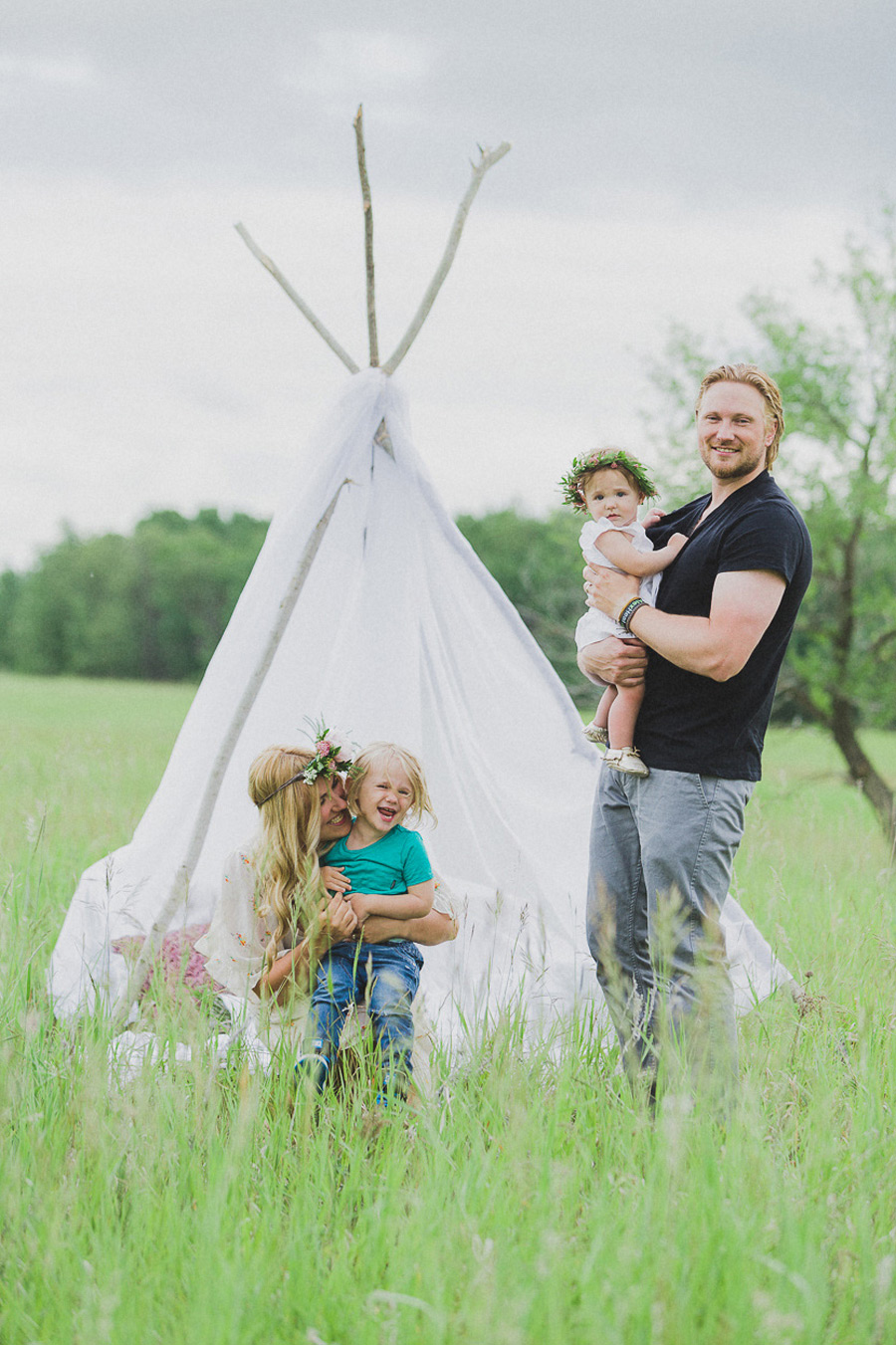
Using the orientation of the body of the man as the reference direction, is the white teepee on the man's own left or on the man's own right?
on the man's own right

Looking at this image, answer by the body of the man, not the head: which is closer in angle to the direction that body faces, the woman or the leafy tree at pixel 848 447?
the woman

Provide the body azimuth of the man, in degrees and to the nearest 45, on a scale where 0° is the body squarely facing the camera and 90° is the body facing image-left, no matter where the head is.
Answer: approximately 45°

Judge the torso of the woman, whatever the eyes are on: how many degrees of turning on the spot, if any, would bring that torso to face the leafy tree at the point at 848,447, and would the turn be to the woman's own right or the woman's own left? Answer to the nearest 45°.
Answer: approximately 90° to the woman's own left
